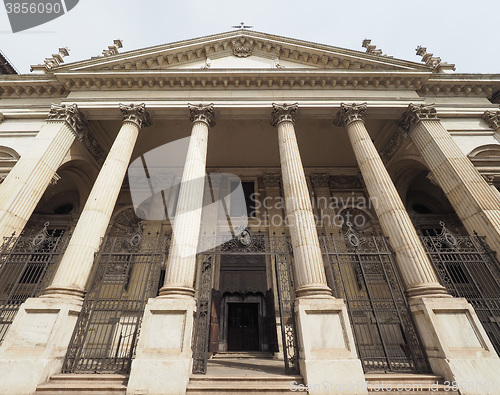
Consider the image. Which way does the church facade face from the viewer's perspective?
toward the camera
